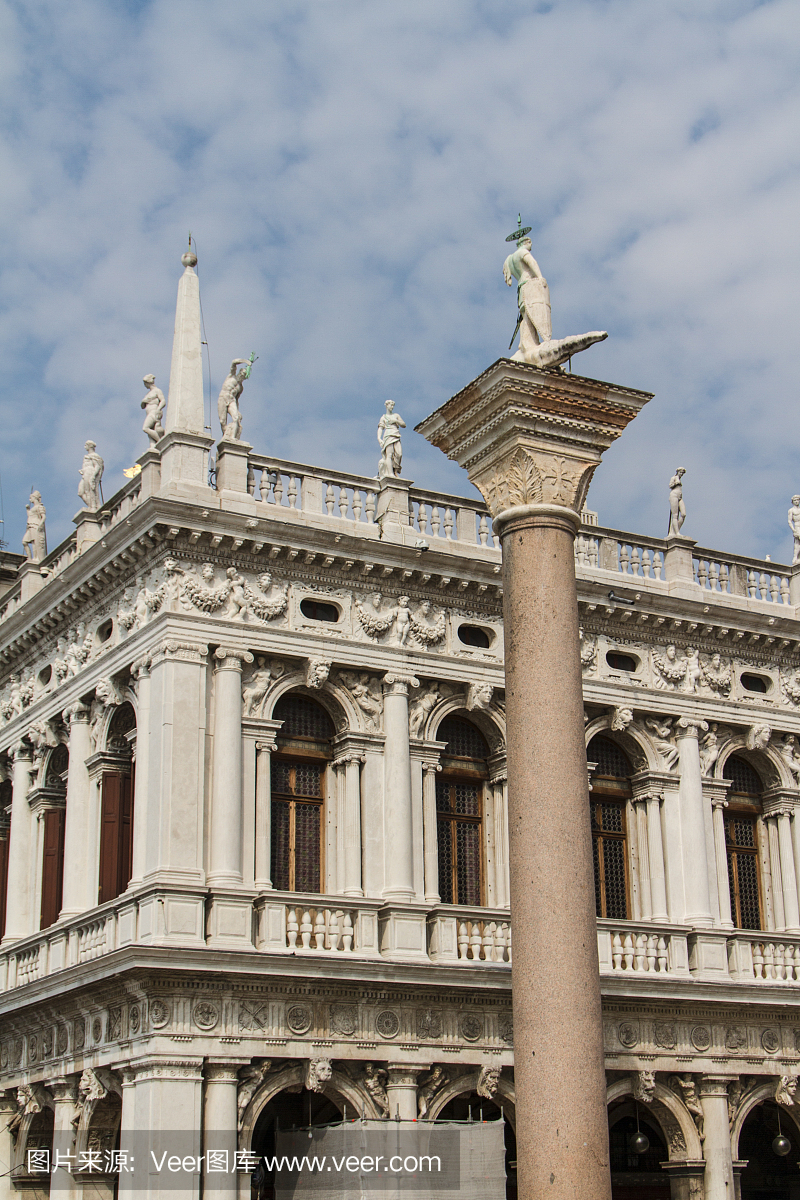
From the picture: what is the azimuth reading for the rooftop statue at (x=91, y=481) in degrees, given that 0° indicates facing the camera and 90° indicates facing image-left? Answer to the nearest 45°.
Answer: approximately 45°

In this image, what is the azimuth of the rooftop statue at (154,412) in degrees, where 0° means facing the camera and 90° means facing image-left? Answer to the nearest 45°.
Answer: approximately 45°

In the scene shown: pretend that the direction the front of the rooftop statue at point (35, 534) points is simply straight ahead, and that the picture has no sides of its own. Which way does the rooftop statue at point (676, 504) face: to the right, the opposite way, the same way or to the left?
to the left

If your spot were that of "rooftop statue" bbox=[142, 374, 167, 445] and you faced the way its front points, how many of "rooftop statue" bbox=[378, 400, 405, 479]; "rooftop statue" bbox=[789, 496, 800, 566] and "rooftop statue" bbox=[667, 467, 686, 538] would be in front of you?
0

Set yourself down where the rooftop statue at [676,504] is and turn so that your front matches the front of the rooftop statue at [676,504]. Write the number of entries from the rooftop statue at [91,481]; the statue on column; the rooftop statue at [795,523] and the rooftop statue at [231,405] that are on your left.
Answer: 1

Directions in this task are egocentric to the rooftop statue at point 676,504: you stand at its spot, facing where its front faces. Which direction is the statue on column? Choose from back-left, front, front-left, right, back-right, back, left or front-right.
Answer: front-right

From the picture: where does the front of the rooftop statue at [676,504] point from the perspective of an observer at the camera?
facing the viewer and to the right of the viewer

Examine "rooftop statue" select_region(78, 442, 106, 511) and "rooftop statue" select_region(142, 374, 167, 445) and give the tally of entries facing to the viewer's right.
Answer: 0

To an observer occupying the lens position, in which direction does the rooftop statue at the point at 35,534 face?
facing the viewer and to the left of the viewer

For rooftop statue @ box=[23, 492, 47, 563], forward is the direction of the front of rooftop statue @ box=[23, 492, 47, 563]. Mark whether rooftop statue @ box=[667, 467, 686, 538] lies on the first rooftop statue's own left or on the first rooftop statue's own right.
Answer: on the first rooftop statue's own left

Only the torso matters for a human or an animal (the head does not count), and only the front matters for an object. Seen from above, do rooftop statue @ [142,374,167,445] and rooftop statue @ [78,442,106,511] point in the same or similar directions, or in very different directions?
same or similar directions

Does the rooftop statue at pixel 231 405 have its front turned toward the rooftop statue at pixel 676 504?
no

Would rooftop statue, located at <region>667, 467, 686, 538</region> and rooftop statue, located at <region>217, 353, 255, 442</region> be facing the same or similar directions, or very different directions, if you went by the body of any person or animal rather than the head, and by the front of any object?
same or similar directions
